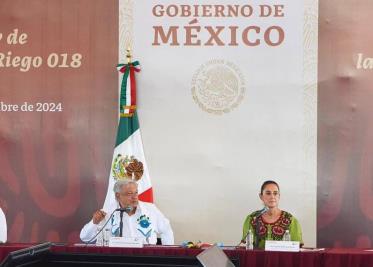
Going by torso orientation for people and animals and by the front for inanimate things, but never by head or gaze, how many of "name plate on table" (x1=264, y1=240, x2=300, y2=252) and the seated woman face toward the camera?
2

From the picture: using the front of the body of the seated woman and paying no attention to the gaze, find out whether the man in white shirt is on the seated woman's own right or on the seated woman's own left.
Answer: on the seated woman's own right

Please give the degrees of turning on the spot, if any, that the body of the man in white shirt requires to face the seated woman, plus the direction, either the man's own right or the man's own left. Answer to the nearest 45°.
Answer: approximately 90° to the man's own left

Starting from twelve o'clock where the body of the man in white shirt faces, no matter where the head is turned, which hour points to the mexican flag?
The mexican flag is roughly at 6 o'clock from the man in white shirt.

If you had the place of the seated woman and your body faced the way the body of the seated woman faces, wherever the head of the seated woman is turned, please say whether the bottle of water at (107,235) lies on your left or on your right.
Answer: on your right

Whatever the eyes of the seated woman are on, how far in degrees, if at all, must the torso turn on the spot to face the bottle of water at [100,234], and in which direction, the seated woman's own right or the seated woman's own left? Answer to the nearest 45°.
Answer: approximately 90° to the seated woman's own right

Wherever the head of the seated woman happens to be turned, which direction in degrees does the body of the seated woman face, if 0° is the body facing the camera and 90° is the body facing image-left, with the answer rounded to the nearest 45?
approximately 0°

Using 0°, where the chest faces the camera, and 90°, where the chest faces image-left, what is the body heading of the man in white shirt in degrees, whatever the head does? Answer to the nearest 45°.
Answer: approximately 0°

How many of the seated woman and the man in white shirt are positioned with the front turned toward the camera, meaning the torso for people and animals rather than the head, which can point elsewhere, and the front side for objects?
2
